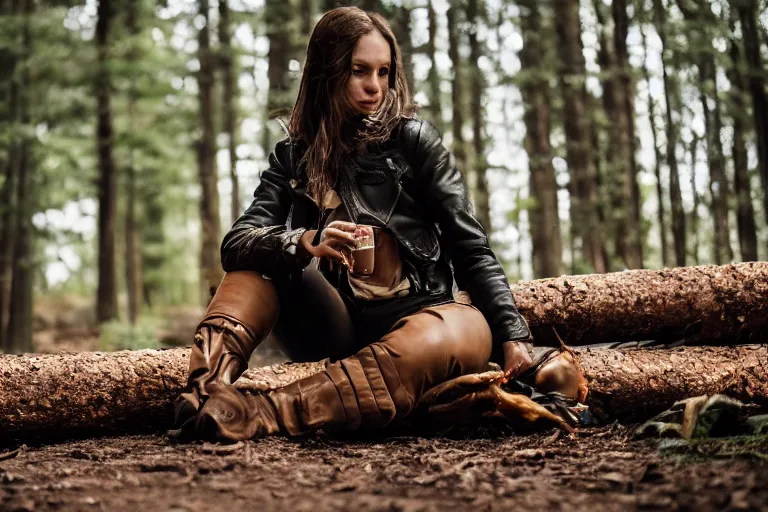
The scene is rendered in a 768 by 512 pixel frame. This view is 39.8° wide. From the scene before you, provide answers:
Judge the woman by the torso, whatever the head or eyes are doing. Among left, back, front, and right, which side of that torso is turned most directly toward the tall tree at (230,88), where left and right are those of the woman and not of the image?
back

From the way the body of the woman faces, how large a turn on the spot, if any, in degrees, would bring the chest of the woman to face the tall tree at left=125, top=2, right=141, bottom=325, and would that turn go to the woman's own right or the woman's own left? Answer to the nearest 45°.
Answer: approximately 180°

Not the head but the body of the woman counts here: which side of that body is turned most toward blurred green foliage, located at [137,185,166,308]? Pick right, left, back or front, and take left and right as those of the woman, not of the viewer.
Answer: back

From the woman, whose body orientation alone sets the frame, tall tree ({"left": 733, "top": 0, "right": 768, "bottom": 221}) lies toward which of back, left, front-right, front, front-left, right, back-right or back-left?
back-left

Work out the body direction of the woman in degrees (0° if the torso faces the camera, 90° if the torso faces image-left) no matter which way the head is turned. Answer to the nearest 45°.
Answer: approximately 0°

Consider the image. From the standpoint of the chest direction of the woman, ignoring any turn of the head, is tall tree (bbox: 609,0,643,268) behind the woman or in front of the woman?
behind

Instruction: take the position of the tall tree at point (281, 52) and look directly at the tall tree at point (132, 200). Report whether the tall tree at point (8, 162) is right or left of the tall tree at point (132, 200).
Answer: left
